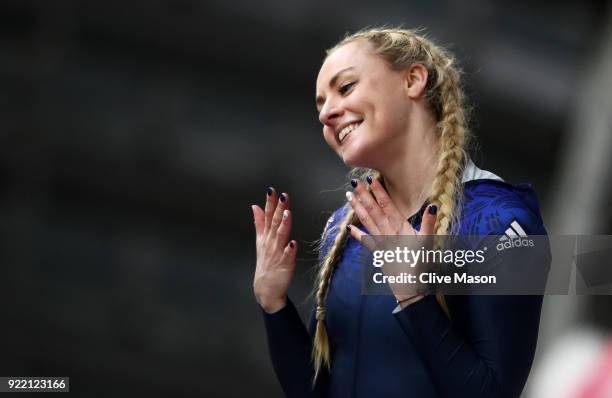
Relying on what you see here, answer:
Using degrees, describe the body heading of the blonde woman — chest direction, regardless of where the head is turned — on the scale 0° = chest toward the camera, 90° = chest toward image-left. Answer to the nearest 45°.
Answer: approximately 45°

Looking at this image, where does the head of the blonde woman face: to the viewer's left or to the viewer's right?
to the viewer's left
